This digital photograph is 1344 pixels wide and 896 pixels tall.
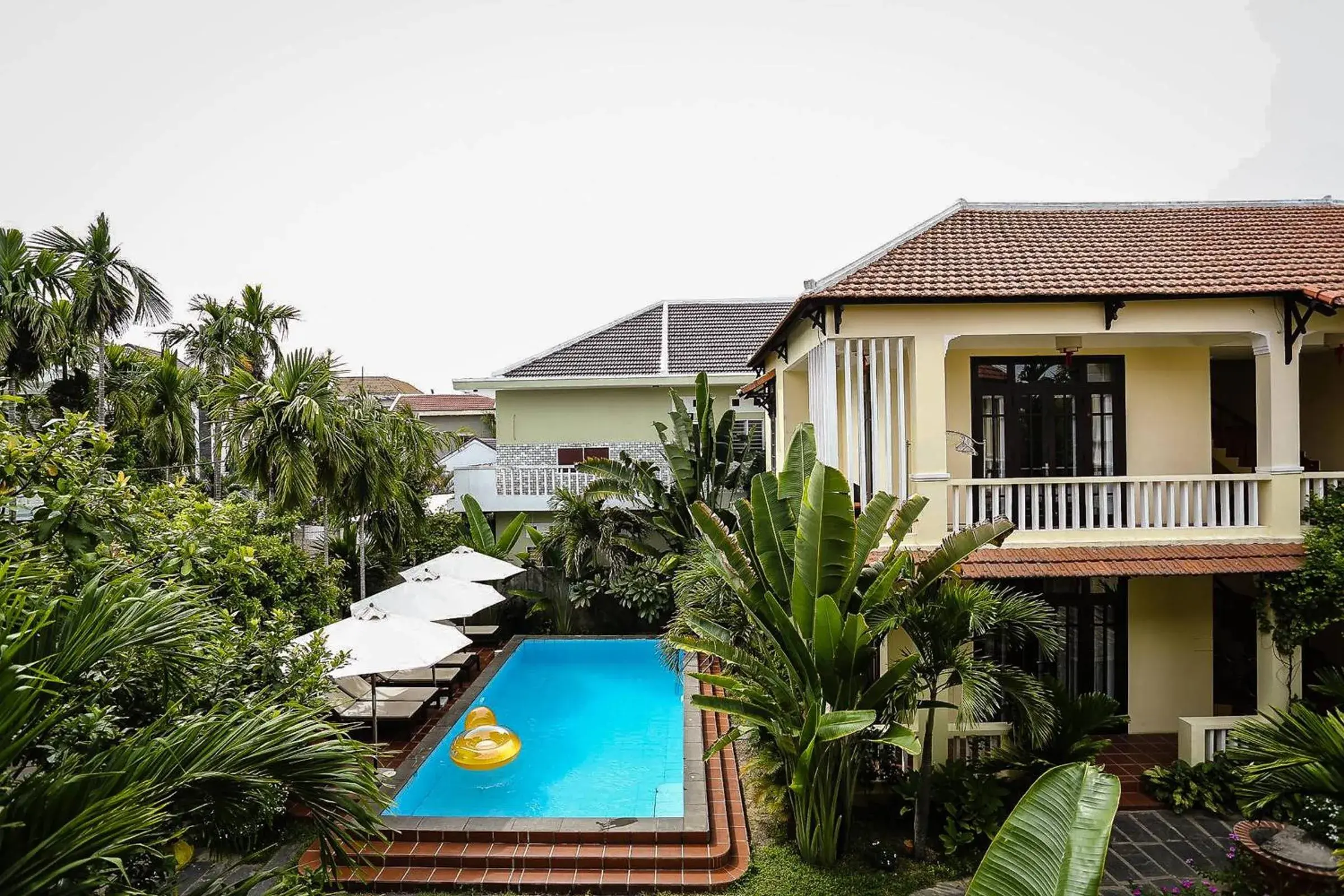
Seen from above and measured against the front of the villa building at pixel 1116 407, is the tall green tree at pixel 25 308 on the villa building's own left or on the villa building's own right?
on the villa building's own right

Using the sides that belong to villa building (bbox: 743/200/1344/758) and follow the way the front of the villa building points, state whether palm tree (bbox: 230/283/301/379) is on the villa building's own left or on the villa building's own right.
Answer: on the villa building's own right

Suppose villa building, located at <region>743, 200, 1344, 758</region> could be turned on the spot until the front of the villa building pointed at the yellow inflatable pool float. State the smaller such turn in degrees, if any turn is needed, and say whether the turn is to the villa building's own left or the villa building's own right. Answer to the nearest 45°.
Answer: approximately 90° to the villa building's own right

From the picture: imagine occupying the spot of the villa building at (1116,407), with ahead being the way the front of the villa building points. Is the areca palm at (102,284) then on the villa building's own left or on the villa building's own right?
on the villa building's own right

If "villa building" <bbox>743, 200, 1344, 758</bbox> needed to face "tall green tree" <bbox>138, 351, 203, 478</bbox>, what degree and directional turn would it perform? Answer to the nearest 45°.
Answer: approximately 90° to its right

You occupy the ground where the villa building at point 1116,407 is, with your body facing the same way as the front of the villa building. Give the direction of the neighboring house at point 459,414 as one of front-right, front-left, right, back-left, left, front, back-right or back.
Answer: back-right

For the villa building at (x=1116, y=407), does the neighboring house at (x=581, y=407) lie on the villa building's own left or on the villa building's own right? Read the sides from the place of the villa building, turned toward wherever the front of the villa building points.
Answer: on the villa building's own right

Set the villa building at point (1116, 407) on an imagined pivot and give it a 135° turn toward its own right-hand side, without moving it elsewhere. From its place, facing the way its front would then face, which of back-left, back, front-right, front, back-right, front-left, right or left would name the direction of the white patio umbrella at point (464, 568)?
front-left

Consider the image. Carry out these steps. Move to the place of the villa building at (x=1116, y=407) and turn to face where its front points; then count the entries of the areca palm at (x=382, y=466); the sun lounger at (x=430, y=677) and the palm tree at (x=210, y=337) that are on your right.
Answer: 3

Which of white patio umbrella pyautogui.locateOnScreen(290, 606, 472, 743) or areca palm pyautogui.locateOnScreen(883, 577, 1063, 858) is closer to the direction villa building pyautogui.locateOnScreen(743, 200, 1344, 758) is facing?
the areca palm

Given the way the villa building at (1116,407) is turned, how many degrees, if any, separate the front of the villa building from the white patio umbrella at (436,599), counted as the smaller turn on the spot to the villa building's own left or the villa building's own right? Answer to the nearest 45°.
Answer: approximately 90° to the villa building's own right

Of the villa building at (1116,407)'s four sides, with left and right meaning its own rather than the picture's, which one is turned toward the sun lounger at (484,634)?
right

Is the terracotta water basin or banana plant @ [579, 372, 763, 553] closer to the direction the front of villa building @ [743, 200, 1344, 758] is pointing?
the terracotta water basin

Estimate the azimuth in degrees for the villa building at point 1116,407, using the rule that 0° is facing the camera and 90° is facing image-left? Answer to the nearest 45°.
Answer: approximately 0°

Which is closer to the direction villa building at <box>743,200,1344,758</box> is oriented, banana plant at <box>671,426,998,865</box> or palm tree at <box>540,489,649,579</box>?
the banana plant
